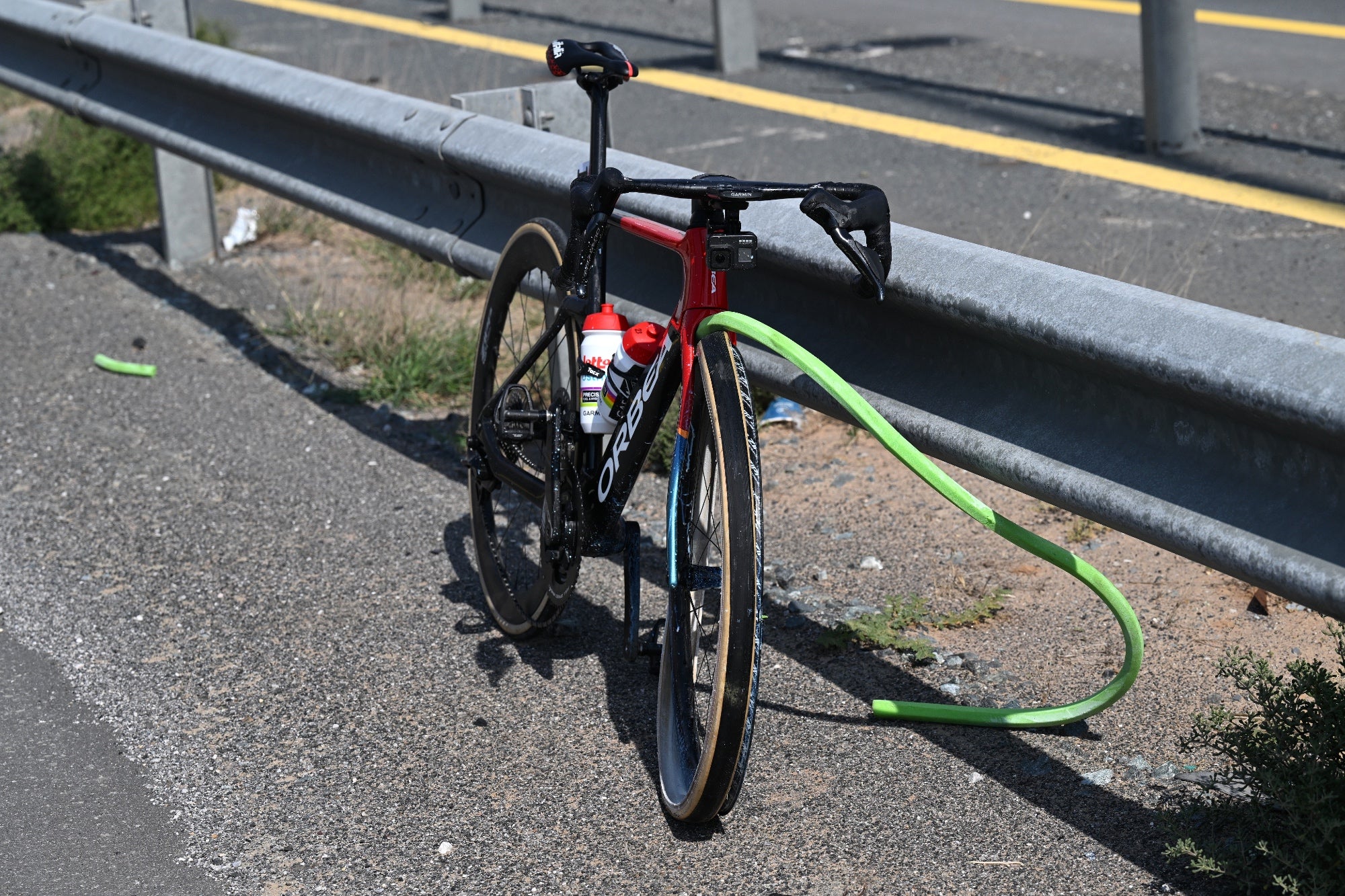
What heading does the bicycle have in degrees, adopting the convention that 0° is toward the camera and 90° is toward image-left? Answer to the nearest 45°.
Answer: approximately 0°

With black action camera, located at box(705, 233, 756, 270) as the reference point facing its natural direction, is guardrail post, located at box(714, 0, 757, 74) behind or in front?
behind

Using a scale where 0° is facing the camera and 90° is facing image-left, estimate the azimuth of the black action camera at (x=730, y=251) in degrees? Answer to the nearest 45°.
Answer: approximately 0°

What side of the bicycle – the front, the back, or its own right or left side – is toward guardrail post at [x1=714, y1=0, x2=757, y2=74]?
back

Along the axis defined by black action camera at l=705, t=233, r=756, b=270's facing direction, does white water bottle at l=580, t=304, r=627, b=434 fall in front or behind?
behind

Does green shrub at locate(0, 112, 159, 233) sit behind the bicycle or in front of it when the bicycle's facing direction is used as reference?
behind
